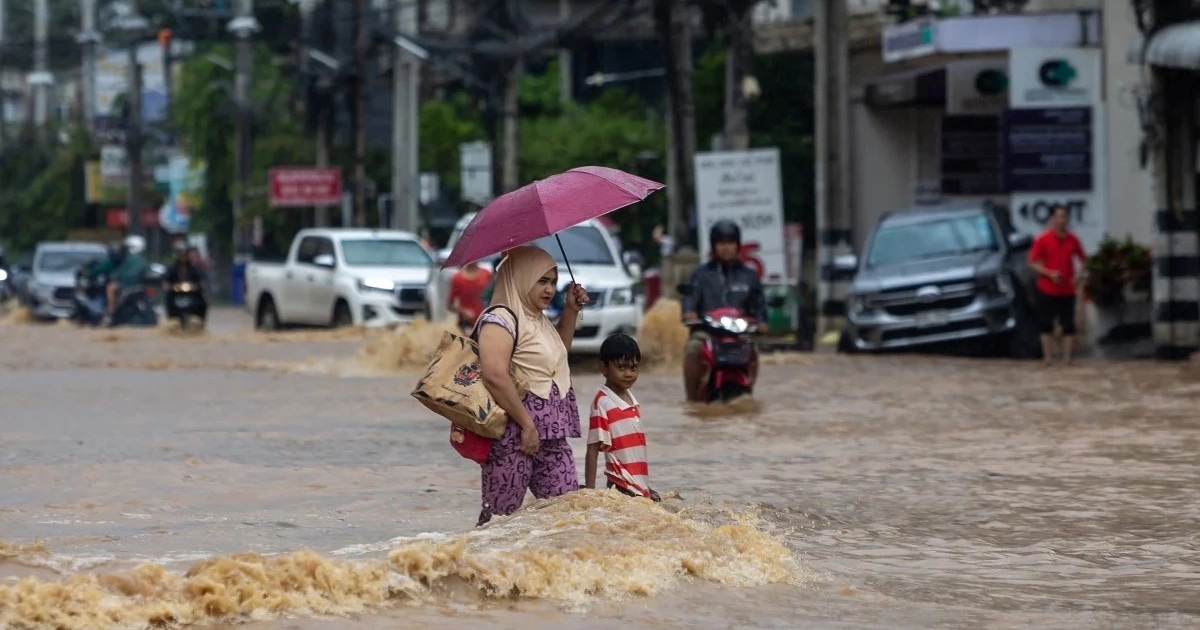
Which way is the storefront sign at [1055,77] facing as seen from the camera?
toward the camera

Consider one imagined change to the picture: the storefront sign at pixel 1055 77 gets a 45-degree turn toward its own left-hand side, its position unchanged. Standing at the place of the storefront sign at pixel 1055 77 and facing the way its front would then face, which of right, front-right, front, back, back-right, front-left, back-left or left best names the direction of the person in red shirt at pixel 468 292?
right

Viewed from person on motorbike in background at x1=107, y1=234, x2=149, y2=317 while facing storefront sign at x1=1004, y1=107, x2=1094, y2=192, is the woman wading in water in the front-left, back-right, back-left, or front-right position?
front-right

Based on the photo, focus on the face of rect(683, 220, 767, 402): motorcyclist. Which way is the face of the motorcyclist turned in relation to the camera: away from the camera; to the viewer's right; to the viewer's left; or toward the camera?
toward the camera

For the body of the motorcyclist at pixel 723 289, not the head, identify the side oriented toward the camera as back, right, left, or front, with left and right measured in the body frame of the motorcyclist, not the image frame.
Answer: front

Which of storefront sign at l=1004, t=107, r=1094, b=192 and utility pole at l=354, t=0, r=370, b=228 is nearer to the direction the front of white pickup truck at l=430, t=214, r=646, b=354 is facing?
the storefront sign

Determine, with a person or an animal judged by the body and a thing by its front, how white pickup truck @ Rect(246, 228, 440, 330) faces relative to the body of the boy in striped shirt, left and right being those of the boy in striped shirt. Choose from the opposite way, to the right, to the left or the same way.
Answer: the same way

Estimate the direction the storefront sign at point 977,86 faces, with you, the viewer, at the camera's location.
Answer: facing the viewer

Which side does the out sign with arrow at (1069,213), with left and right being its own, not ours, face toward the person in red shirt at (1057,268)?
front

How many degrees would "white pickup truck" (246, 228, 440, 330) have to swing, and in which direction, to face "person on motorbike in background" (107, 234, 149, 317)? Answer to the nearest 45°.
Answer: approximately 180°

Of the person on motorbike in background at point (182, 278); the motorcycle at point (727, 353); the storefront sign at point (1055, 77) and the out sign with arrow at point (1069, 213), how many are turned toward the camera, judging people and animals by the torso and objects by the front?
4

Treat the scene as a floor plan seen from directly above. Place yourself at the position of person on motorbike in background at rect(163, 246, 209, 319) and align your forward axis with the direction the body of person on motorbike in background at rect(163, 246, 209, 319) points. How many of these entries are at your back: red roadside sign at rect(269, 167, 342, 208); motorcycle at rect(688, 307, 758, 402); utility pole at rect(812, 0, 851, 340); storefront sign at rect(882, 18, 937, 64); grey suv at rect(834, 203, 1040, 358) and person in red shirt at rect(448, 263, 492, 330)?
1

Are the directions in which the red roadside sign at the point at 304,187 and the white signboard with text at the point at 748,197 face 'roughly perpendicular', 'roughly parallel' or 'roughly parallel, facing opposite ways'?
roughly parallel

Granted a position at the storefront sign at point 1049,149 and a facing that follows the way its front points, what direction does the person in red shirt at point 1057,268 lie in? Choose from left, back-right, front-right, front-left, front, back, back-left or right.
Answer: front
